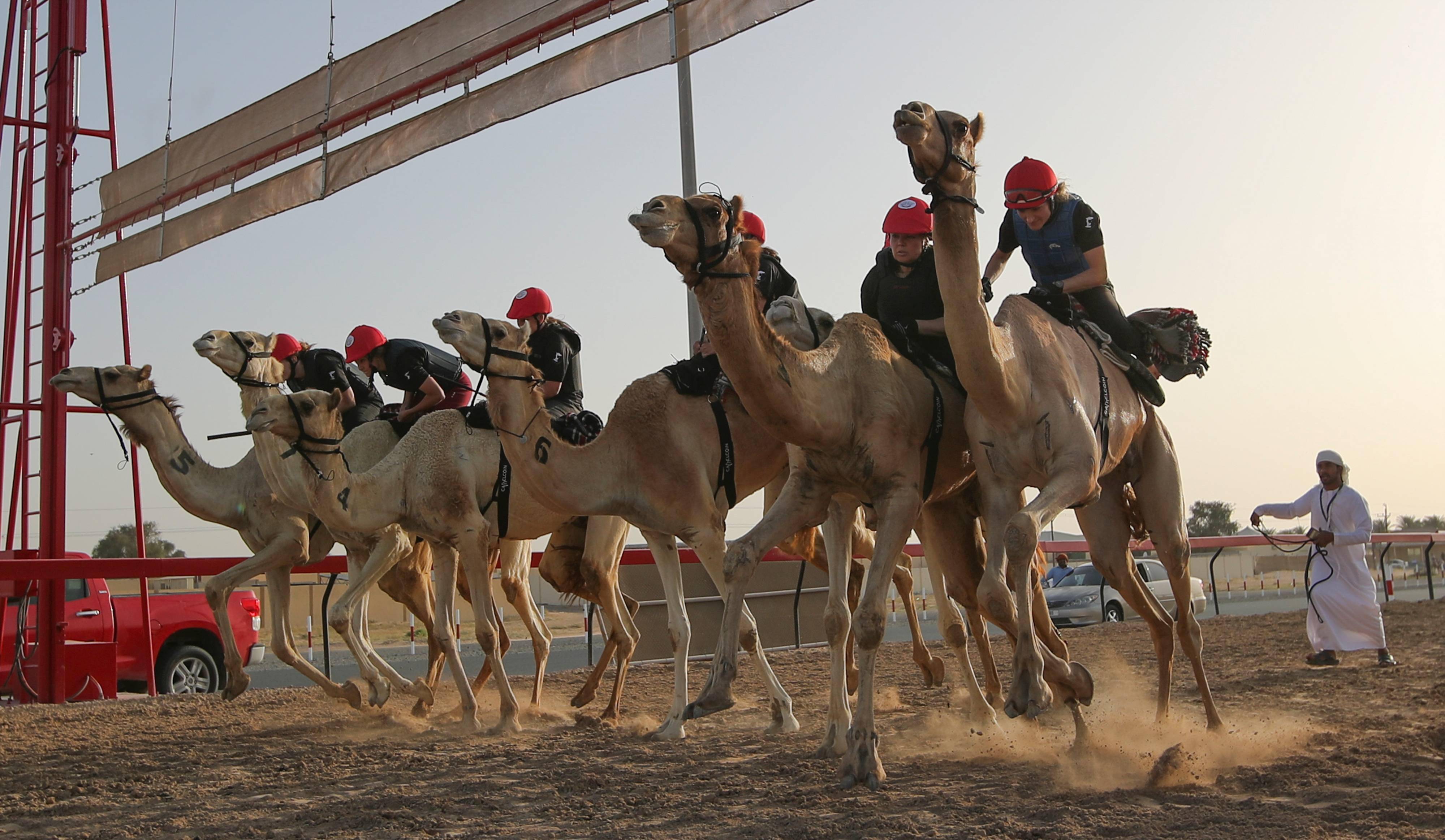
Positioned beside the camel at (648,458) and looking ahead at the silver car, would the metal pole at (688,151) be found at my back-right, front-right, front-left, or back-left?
front-left

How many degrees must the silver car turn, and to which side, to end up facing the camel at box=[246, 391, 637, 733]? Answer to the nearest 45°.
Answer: approximately 45° to its left

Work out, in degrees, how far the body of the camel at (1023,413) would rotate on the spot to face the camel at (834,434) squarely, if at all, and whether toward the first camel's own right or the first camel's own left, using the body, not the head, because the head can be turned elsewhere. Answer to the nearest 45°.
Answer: approximately 45° to the first camel's own right

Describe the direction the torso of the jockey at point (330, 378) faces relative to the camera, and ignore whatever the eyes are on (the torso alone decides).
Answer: to the viewer's left

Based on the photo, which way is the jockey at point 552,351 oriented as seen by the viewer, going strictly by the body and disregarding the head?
to the viewer's left

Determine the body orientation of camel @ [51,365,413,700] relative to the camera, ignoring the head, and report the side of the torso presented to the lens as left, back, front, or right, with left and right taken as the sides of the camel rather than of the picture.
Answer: left

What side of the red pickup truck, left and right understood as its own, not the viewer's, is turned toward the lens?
left

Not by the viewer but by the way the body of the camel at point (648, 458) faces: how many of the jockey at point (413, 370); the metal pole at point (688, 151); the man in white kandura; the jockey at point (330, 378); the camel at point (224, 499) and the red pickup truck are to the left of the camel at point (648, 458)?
0

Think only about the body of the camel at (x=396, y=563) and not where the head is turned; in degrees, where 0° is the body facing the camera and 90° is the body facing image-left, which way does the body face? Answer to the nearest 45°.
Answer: approximately 90°

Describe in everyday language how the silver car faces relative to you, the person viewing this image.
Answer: facing the viewer and to the left of the viewer

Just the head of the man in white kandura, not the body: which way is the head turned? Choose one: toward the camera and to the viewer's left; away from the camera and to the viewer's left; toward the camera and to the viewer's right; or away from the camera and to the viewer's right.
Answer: toward the camera and to the viewer's left

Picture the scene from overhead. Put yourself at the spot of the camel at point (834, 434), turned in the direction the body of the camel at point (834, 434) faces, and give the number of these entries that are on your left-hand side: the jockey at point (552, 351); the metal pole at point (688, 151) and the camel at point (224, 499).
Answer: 0

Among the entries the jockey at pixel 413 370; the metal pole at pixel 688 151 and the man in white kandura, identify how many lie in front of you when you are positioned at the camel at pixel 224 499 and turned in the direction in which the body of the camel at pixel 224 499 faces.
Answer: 0

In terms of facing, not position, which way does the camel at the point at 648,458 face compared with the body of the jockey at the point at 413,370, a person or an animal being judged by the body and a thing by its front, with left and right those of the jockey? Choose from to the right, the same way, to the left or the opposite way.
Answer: the same way

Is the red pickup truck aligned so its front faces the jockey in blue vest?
no

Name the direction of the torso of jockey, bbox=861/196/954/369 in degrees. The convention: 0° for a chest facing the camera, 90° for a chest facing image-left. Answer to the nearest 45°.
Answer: approximately 45°

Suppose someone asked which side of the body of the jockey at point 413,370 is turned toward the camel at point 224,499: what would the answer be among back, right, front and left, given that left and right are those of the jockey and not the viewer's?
front

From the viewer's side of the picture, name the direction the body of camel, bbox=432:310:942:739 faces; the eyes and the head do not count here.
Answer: to the viewer's left

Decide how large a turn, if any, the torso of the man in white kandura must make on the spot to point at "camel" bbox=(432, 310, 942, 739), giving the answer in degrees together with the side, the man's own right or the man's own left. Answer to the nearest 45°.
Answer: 0° — they already face it

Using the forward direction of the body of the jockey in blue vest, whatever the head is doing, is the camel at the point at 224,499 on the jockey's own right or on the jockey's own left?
on the jockey's own right

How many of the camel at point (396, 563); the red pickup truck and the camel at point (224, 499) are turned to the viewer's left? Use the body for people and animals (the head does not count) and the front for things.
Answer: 3
